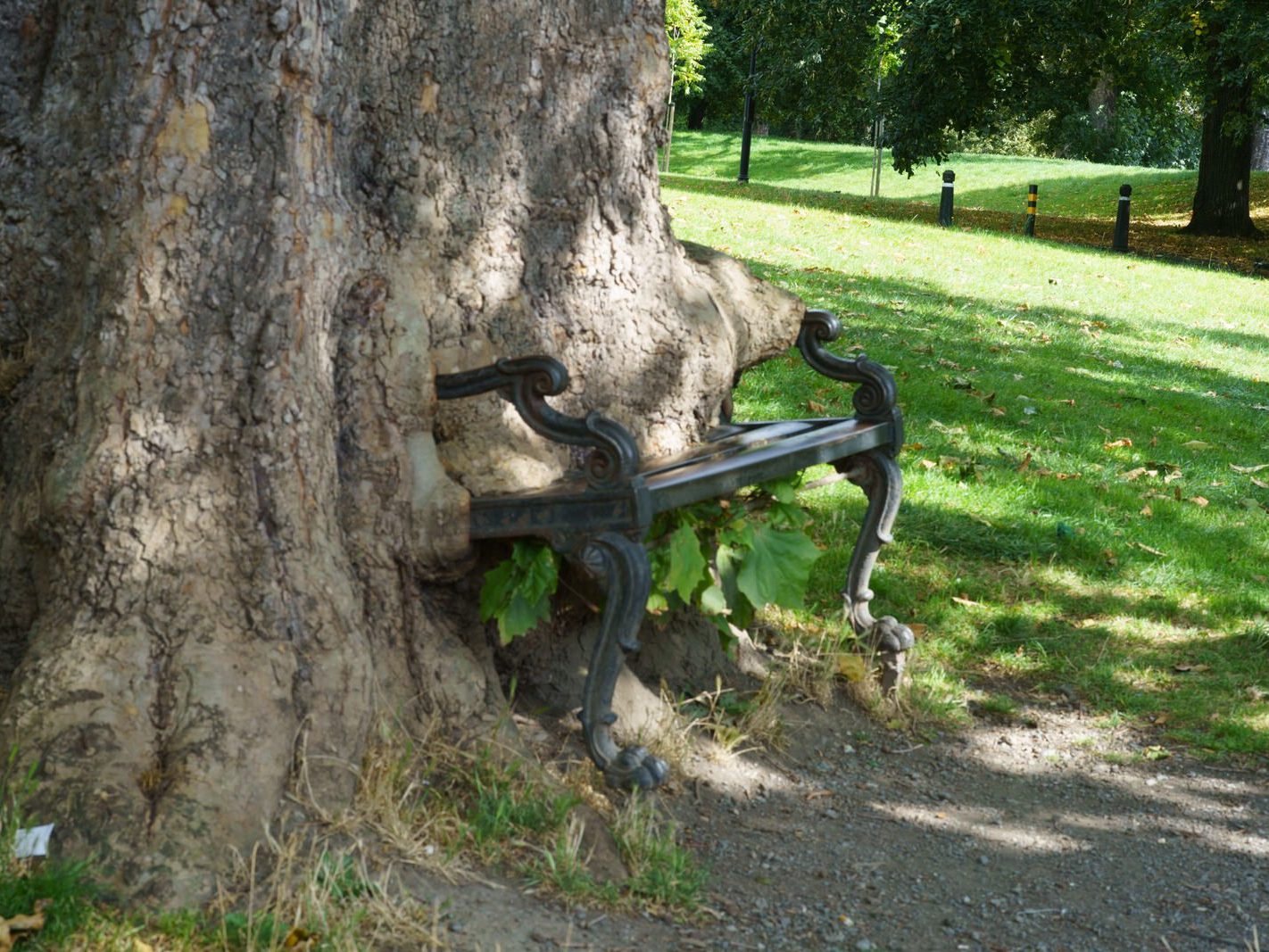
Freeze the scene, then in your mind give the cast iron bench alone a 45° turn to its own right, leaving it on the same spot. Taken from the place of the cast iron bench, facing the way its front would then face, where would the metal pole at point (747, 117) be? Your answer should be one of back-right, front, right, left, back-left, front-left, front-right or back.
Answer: back

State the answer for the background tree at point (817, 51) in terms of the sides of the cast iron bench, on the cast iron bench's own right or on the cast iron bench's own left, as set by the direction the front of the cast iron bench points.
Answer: on the cast iron bench's own left

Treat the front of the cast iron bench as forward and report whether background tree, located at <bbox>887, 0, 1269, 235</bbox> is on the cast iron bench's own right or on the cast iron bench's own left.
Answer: on the cast iron bench's own left

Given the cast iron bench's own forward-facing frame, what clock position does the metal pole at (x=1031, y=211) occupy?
The metal pole is roughly at 8 o'clock from the cast iron bench.

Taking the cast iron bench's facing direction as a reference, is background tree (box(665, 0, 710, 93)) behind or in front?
behind

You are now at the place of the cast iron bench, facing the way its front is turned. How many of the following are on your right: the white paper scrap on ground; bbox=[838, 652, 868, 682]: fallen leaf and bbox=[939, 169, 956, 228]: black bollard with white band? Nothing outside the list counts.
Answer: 1

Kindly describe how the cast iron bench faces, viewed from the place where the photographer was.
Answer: facing the viewer and to the right of the viewer

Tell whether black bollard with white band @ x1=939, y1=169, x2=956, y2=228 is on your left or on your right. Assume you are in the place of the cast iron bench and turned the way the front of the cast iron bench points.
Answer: on your left

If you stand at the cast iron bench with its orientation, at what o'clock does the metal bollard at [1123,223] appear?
The metal bollard is roughly at 8 o'clock from the cast iron bench.

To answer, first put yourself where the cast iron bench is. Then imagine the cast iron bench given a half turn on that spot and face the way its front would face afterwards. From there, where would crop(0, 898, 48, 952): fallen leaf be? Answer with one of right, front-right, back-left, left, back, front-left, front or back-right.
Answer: left

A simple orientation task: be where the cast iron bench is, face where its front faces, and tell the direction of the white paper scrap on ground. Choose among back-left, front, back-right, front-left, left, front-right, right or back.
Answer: right

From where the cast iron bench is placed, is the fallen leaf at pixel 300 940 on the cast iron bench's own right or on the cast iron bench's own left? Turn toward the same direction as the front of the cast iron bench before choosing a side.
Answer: on the cast iron bench's own right

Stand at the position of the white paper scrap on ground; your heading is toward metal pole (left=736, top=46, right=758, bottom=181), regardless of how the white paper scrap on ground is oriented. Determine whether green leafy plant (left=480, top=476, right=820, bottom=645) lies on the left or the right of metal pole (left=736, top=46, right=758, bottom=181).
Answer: right

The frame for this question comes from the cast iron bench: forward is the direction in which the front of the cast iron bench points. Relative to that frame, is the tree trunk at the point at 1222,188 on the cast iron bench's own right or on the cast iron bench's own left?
on the cast iron bench's own left
